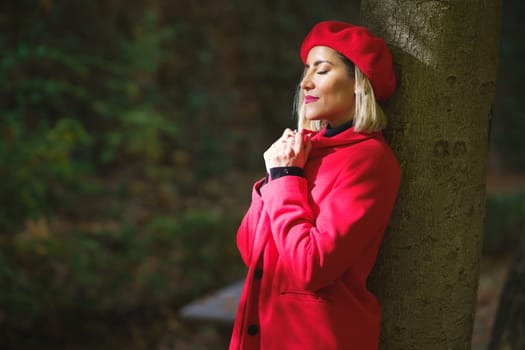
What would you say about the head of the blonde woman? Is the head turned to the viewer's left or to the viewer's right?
to the viewer's left

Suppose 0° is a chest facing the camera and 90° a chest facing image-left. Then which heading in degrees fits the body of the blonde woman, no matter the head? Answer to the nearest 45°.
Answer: approximately 45°
